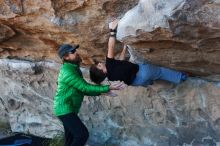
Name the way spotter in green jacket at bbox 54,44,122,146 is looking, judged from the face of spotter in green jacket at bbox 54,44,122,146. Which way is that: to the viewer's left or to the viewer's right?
to the viewer's right

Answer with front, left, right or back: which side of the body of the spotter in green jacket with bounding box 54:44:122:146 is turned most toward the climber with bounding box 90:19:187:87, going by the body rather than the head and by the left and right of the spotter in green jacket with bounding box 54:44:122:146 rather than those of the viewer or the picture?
front

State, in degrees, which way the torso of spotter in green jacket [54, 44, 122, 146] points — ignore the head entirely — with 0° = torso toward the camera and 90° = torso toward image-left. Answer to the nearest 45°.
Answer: approximately 270°
